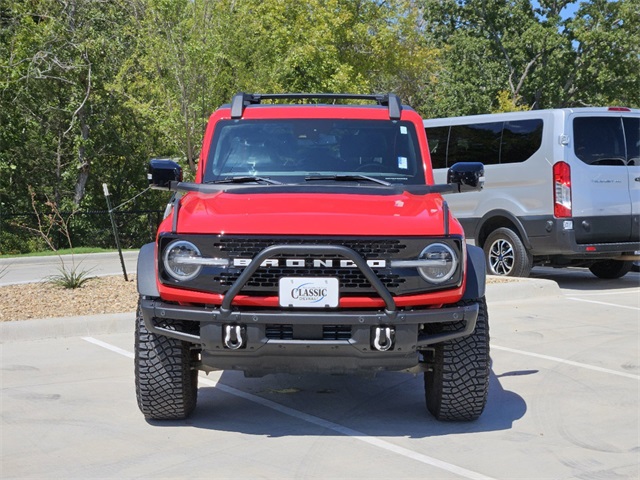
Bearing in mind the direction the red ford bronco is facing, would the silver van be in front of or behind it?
behind

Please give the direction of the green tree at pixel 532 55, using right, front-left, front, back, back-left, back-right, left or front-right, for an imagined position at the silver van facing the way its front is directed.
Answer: front-right

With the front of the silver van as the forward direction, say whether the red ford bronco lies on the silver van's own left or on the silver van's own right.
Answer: on the silver van's own left

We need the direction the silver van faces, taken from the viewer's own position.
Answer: facing away from the viewer and to the left of the viewer

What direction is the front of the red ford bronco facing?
toward the camera

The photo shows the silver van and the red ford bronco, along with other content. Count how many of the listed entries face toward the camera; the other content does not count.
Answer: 1

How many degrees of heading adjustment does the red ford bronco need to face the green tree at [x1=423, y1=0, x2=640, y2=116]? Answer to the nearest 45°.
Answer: approximately 180°
